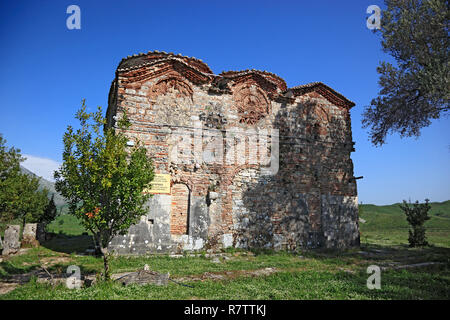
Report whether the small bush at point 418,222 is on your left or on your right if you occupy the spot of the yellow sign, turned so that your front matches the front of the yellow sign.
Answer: on your left

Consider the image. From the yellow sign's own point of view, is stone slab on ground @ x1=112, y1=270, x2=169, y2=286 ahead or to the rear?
ahead

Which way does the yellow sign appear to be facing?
toward the camera

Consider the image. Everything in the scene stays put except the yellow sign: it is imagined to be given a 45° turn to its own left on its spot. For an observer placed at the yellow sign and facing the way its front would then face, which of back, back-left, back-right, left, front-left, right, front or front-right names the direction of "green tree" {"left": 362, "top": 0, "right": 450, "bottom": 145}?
front-left

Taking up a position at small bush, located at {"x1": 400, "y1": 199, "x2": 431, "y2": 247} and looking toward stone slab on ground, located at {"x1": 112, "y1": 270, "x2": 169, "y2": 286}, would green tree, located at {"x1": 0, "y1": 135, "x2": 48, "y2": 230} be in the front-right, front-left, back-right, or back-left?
front-right

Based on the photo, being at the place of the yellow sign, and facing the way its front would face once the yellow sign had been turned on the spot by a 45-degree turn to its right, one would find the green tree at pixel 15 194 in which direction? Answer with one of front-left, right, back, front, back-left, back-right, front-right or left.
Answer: right
